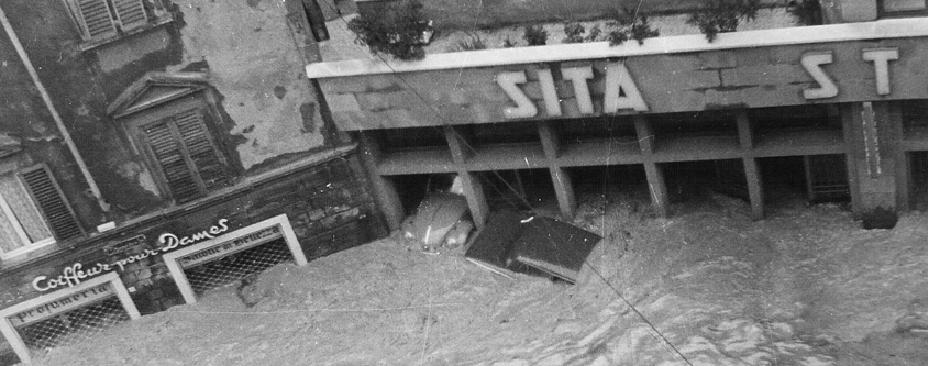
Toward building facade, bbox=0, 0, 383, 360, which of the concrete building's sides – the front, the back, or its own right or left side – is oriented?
right

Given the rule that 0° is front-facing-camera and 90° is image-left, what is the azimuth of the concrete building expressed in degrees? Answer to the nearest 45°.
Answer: approximately 0°
